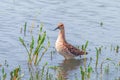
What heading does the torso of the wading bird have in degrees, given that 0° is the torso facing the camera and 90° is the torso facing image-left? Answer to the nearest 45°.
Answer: approximately 90°
